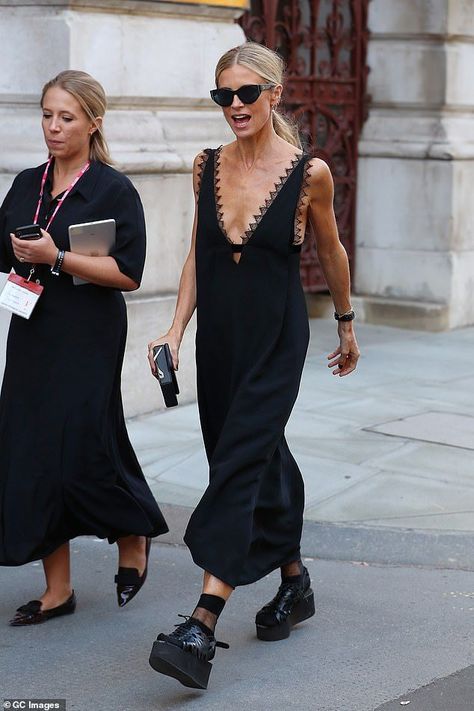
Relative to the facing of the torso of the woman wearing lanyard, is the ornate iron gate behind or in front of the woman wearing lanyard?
behind

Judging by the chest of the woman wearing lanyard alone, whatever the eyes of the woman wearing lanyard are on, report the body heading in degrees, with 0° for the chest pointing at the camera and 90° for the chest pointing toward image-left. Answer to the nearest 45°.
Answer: approximately 45°

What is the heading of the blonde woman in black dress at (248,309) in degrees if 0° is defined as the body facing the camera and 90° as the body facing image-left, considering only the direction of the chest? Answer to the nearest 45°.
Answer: approximately 45°

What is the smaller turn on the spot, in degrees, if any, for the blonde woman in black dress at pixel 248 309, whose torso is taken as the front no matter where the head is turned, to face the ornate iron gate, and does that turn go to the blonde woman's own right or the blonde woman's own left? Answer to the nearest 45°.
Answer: approximately 135° to the blonde woman's own right

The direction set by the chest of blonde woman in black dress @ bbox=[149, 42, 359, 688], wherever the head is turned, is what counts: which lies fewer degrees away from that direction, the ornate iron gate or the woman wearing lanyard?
the woman wearing lanyard

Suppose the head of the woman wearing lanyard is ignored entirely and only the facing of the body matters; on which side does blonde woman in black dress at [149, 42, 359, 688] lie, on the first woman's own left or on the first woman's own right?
on the first woman's own left

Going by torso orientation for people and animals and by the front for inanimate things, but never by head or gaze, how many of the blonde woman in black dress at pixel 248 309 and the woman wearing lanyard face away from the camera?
0

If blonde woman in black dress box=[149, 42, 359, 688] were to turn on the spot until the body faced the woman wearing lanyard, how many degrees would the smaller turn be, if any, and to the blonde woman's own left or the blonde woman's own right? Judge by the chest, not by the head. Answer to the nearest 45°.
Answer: approximately 45° to the blonde woman's own right
